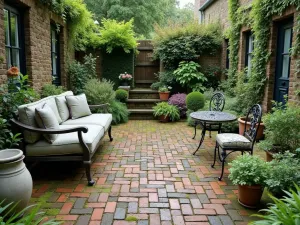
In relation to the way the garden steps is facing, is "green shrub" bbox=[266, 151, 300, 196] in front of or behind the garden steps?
in front

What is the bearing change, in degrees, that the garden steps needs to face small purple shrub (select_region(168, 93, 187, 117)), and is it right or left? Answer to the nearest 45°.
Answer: approximately 45° to its left

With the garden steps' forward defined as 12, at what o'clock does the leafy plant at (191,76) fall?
The leafy plant is roughly at 9 o'clock from the garden steps.

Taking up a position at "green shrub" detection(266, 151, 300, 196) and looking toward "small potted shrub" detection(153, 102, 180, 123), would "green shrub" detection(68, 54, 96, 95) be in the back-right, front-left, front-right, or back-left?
front-left

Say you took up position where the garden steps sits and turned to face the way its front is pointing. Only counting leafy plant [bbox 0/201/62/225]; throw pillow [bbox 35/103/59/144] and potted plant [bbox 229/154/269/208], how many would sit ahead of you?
3

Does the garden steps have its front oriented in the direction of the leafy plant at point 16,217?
yes

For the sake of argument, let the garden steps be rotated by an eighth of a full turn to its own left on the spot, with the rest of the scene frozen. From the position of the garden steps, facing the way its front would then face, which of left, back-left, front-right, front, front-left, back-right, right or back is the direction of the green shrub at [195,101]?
front

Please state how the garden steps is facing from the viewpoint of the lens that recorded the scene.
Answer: facing the viewer

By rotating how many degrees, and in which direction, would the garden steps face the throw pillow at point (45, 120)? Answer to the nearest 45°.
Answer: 0° — it already faces it

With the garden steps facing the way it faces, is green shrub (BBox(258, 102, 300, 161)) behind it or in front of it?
in front

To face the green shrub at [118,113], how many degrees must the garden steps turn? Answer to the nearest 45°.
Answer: approximately 45° to its right

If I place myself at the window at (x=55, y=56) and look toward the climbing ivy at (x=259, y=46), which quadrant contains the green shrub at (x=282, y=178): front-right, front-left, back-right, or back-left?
front-right

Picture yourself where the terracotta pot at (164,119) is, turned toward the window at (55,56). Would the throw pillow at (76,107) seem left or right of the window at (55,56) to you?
left

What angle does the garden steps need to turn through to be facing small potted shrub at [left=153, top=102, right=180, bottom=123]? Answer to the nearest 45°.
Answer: approximately 45° to its left

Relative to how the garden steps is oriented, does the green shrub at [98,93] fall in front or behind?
in front

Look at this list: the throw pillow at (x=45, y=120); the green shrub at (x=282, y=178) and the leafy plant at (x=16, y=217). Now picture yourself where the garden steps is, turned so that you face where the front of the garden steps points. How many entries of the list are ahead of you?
3
